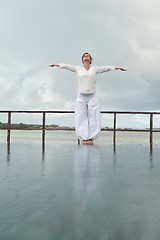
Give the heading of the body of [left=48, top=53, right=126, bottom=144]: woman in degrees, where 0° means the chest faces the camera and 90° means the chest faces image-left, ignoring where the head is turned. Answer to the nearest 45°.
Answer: approximately 0°
